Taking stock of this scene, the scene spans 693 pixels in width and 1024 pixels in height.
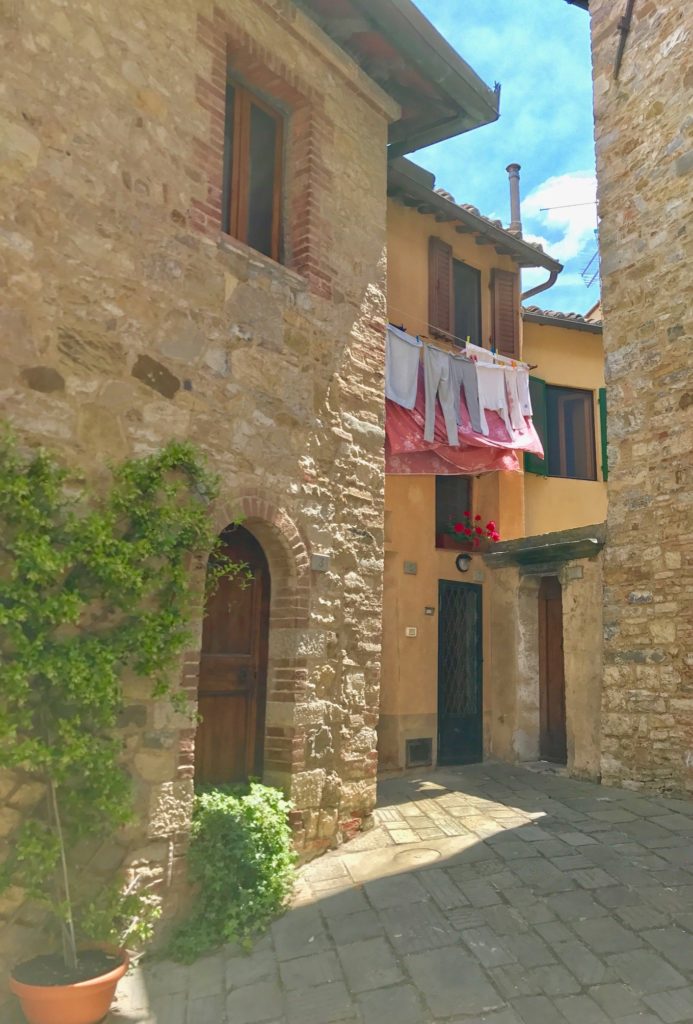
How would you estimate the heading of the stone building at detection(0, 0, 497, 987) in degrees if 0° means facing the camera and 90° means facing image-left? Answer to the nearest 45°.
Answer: approximately 315°

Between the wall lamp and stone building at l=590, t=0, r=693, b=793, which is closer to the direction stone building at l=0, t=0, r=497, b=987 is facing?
the stone building

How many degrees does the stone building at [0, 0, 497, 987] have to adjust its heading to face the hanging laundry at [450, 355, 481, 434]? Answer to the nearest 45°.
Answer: approximately 90° to its left

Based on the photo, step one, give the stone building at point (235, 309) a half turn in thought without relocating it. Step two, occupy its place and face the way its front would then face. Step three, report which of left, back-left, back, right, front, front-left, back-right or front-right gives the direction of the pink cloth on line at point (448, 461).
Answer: right

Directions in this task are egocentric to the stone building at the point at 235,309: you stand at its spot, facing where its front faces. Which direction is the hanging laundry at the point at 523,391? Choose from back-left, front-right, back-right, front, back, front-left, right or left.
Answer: left

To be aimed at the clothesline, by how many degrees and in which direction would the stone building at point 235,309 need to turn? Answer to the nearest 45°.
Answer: approximately 90° to its left

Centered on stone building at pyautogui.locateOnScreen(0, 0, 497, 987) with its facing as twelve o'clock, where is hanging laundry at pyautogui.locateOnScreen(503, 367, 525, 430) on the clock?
The hanging laundry is roughly at 9 o'clock from the stone building.

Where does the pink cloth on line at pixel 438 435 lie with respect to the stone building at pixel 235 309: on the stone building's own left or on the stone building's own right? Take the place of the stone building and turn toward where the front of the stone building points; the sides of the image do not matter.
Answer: on the stone building's own left

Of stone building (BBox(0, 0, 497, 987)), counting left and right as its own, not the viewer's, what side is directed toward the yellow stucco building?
left

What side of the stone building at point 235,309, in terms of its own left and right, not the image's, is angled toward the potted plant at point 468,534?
left
